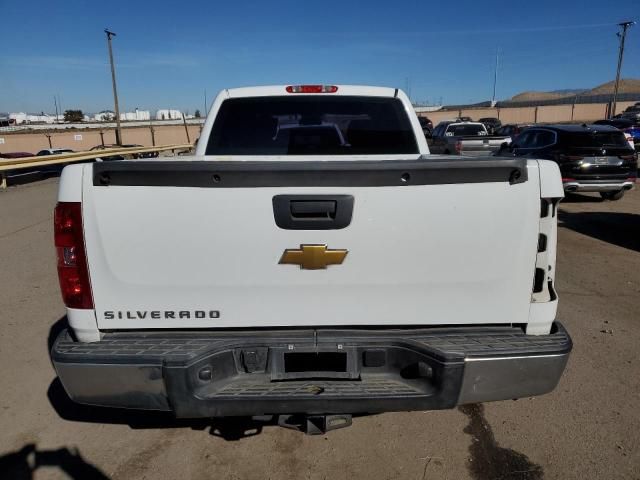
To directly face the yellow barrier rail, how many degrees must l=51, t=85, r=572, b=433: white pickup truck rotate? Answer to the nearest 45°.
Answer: approximately 45° to its left

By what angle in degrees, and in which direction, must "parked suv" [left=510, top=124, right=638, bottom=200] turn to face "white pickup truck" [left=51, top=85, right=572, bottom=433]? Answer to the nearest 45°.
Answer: approximately 135° to its left

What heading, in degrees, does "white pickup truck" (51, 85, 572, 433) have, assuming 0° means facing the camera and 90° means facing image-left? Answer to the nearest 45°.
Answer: approximately 180°

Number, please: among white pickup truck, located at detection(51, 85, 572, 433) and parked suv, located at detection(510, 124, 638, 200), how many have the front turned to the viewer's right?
0

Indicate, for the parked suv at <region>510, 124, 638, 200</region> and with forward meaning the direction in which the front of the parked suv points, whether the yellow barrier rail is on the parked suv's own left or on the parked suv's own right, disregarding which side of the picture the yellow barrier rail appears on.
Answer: on the parked suv's own left

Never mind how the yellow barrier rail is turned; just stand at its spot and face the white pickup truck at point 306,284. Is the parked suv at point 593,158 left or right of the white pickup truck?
left

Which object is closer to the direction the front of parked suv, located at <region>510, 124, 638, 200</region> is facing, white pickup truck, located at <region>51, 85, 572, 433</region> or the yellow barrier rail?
the yellow barrier rail

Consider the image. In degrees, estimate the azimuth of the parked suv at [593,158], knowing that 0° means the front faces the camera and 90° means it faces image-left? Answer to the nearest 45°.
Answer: approximately 135°
